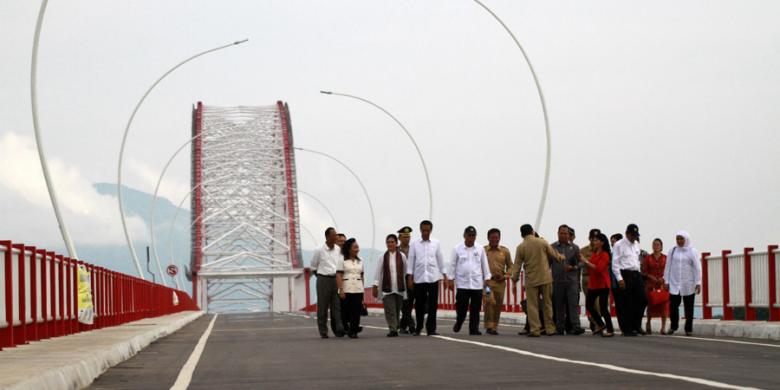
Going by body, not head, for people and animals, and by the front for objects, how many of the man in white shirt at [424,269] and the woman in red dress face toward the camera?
2

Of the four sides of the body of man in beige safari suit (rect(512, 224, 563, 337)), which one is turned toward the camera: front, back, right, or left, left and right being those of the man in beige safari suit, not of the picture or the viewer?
back

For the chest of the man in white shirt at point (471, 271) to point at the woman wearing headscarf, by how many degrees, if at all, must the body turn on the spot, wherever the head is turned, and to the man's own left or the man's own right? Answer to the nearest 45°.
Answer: approximately 90° to the man's own left

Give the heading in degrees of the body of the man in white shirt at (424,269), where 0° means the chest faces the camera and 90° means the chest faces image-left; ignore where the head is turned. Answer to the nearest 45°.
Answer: approximately 0°

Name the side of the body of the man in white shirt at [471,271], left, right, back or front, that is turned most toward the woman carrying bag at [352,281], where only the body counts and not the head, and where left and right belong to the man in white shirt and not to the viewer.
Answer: right

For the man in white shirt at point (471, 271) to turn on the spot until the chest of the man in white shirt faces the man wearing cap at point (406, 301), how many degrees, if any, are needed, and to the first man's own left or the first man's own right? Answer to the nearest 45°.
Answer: approximately 135° to the first man's own right
